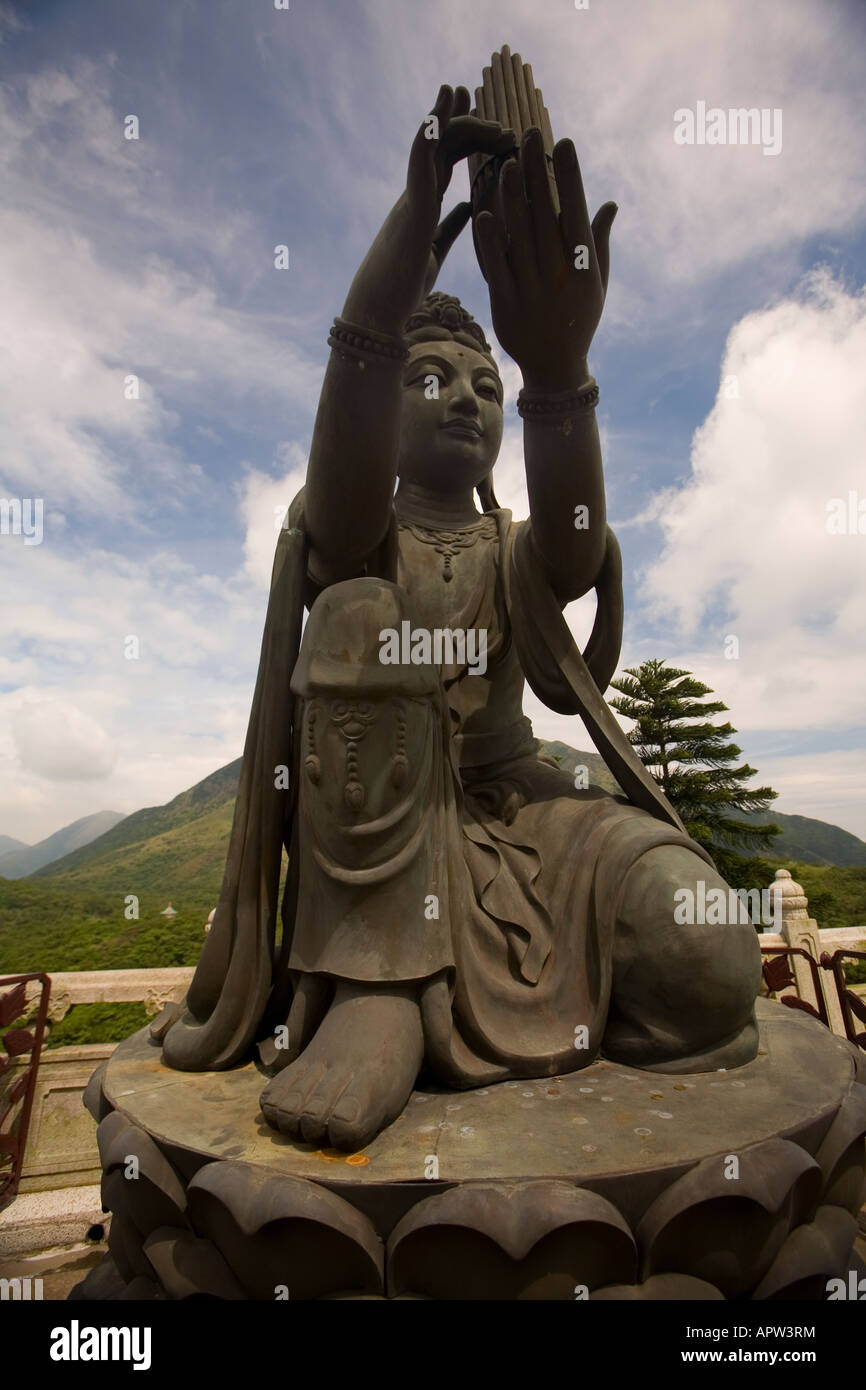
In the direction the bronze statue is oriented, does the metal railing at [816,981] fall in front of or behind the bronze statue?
behind

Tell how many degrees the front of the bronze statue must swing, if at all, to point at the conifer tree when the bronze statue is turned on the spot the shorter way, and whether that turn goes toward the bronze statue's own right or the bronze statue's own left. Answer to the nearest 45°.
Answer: approximately 180°

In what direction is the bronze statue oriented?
toward the camera

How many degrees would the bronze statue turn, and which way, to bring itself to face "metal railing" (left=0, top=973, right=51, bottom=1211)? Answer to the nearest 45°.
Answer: approximately 135° to its right
